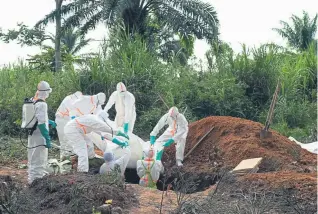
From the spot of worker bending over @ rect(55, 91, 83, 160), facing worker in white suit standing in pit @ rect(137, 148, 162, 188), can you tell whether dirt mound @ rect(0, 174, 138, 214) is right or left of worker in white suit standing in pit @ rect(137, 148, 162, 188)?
right

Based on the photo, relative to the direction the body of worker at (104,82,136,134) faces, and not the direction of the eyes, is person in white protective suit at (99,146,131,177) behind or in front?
in front

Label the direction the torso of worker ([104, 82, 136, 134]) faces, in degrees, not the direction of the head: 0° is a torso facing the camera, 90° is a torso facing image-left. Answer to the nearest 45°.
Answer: approximately 0°

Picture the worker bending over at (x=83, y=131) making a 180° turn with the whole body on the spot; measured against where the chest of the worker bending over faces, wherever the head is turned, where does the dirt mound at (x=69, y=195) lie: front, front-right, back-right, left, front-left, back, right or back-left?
left

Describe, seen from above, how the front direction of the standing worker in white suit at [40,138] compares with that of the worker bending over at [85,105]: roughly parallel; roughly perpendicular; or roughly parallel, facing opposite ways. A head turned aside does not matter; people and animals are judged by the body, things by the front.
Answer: roughly parallel

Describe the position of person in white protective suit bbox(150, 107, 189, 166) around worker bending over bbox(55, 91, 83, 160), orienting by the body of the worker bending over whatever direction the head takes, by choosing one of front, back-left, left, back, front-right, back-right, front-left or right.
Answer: front-right

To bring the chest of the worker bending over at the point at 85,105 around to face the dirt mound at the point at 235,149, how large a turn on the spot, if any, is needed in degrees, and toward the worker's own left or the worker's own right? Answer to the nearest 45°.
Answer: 0° — they already face it

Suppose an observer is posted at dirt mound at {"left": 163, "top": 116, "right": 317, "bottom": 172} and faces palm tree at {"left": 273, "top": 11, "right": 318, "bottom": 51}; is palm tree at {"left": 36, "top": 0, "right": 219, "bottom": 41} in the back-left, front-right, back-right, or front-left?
front-left

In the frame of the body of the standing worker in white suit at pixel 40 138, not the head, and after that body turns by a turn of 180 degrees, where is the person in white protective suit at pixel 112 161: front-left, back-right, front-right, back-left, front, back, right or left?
back

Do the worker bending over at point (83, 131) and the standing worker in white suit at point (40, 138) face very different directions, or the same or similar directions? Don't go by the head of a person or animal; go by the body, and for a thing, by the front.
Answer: same or similar directions

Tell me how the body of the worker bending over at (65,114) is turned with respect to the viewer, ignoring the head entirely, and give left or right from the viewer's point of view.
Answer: facing to the right of the viewer

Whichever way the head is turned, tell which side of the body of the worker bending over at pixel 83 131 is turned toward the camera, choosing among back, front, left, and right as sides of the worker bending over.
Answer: right
